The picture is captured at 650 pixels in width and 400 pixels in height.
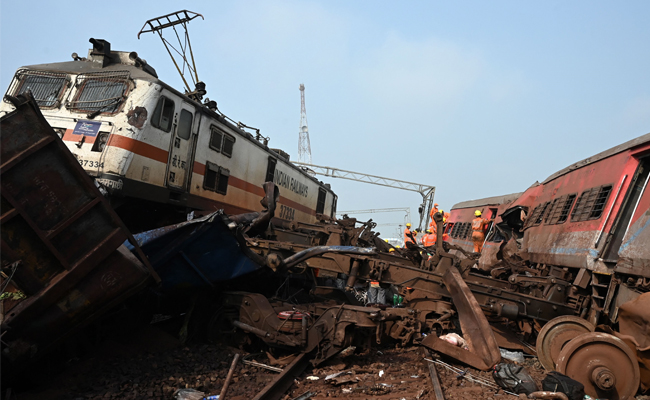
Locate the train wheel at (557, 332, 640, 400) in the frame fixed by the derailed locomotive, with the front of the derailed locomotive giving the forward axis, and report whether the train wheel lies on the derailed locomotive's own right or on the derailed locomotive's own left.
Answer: on the derailed locomotive's own left

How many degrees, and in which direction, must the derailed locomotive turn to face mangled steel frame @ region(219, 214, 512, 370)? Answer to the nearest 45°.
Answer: approximately 90° to its left

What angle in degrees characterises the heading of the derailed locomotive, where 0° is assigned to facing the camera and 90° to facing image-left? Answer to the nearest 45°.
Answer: approximately 45°

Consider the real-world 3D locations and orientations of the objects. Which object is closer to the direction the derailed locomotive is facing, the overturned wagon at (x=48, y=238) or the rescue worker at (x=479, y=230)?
the overturned wagon

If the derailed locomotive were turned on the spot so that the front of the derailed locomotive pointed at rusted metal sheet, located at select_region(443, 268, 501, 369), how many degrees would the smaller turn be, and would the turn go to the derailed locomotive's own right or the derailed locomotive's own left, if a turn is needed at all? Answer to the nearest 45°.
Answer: approximately 90° to the derailed locomotive's own left

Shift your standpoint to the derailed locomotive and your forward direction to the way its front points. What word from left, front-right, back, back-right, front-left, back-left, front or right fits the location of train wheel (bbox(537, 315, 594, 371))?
left

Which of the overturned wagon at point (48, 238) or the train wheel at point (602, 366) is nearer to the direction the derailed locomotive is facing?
the overturned wagon
